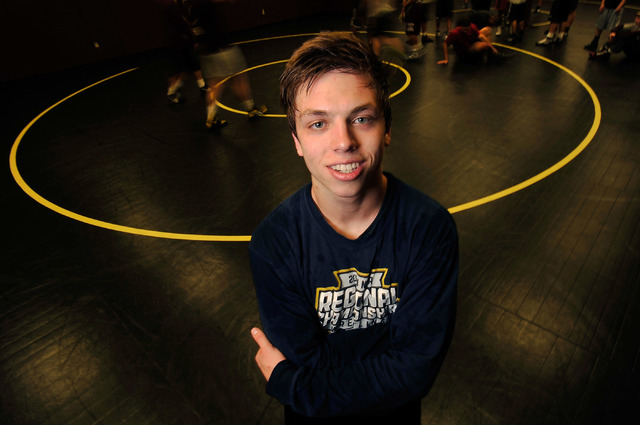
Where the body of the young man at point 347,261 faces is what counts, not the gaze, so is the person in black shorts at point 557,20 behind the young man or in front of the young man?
behind

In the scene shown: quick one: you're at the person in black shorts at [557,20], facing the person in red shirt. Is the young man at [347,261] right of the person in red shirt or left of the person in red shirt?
left

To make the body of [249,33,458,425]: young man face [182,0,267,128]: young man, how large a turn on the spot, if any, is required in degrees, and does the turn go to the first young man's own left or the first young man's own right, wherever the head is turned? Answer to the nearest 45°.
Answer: approximately 180°

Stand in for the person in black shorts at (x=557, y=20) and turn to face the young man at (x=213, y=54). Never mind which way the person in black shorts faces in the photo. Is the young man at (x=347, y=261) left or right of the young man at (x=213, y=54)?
left

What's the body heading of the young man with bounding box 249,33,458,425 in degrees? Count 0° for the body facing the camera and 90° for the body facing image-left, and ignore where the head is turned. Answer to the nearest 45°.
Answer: approximately 0°

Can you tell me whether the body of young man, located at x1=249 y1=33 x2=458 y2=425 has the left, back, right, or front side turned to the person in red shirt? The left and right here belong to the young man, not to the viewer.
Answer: back
